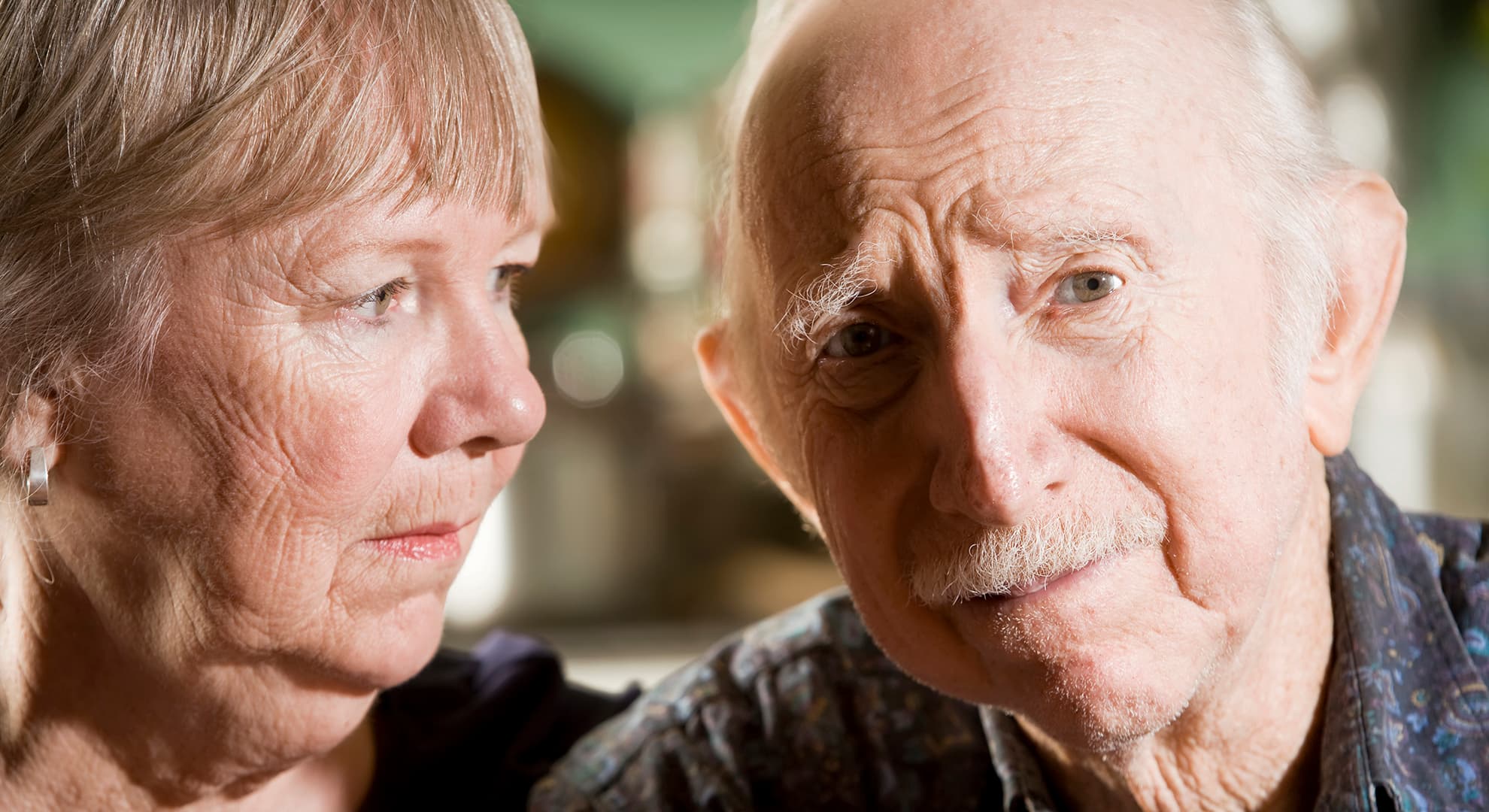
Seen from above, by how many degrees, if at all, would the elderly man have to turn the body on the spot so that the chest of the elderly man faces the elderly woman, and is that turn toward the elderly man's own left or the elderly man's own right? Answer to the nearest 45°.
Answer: approximately 90° to the elderly man's own right

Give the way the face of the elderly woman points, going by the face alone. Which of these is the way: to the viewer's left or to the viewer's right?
to the viewer's right

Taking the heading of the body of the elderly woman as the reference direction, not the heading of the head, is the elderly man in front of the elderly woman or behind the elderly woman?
in front

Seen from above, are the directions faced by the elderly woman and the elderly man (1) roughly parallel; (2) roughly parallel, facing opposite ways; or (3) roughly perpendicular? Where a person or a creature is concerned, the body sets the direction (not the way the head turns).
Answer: roughly perpendicular

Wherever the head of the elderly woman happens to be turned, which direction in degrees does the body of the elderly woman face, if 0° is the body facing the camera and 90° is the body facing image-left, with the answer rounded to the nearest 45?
approximately 315°
